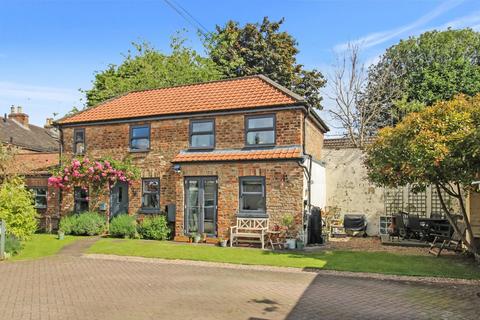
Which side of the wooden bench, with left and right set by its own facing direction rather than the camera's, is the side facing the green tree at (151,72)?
back

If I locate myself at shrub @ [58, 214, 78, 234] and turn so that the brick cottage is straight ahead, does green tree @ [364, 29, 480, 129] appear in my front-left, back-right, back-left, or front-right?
front-left

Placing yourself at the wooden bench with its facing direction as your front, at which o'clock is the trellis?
The trellis is roughly at 8 o'clock from the wooden bench.

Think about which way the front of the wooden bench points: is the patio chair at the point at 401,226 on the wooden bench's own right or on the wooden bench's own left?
on the wooden bench's own left

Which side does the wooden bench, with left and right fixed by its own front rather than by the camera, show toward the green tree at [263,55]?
back

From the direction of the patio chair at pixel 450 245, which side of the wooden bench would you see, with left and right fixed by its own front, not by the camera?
left

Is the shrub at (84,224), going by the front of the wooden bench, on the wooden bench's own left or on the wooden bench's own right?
on the wooden bench's own right

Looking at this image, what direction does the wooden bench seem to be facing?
toward the camera

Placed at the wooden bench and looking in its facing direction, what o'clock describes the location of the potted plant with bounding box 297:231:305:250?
The potted plant is roughly at 10 o'clock from the wooden bench.

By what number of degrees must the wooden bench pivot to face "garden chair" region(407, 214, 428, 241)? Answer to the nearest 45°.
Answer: approximately 90° to its left

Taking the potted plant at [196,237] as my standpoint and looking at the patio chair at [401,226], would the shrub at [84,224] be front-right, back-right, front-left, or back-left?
back-left

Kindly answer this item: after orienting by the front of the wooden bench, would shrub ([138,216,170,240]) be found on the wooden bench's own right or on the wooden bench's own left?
on the wooden bench's own right

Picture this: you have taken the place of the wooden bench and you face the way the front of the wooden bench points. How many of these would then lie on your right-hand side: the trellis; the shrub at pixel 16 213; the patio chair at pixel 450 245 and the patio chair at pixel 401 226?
1
